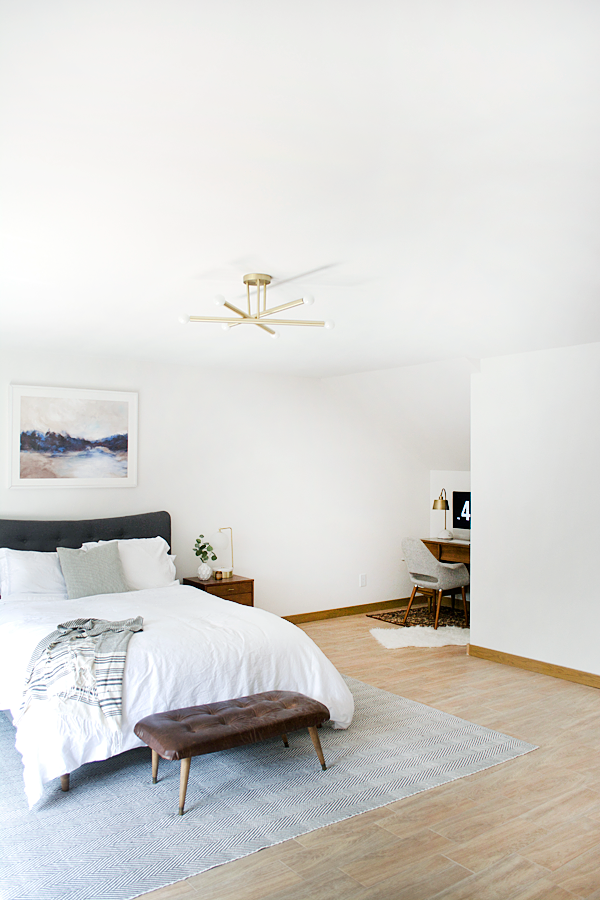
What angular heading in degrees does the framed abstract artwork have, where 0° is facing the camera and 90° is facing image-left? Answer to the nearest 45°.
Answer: approximately 315°

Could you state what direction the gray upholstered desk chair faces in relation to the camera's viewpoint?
facing away from the viewer and to the right of the viewer

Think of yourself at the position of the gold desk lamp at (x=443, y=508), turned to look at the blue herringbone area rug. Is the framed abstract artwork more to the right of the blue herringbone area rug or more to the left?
right

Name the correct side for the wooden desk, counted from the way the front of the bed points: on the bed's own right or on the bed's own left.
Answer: on the bed's own left

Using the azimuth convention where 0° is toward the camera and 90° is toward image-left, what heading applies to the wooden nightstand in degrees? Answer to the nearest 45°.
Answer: approximately 315°

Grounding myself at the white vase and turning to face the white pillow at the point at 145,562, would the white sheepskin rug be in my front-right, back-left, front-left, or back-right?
back-left

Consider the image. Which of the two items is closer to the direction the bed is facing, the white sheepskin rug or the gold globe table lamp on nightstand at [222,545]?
the white sheepskin rug

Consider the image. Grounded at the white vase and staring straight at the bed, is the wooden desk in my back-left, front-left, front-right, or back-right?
back-left
